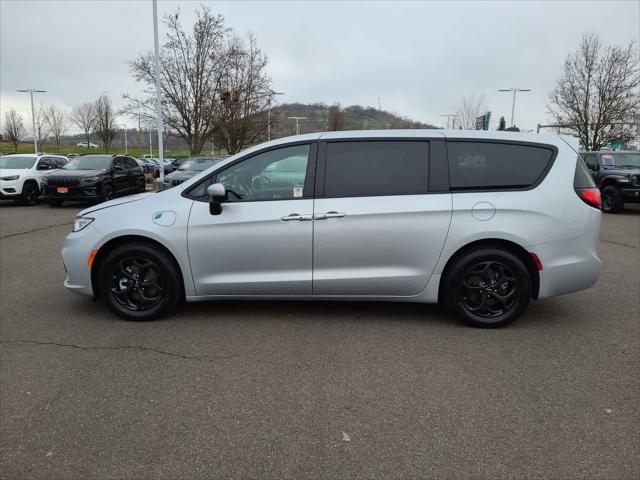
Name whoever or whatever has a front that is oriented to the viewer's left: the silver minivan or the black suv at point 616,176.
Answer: the silver minivan

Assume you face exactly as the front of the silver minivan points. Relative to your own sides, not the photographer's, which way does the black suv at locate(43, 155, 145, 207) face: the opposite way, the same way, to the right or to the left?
to the left

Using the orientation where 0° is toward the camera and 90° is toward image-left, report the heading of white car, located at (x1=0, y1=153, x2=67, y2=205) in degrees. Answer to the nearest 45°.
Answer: approximately 45°

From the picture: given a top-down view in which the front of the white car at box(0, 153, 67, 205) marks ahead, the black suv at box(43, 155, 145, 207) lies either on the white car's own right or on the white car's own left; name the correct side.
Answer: on the white car's own left

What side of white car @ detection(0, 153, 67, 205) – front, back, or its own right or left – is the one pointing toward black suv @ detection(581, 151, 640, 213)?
left

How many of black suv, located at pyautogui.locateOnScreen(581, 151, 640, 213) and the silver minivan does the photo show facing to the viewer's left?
1

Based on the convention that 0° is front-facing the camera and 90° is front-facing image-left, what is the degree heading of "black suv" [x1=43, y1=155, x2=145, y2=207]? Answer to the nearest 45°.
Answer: approximately 45°

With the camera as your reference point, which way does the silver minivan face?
facing to the left of the viewer

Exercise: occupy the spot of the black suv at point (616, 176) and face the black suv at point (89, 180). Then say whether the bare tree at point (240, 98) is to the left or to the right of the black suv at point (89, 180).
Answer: right

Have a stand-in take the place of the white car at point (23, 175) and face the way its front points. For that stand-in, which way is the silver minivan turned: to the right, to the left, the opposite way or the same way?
to the right

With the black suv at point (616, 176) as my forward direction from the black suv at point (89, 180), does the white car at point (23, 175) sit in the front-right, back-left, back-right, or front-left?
back-left
